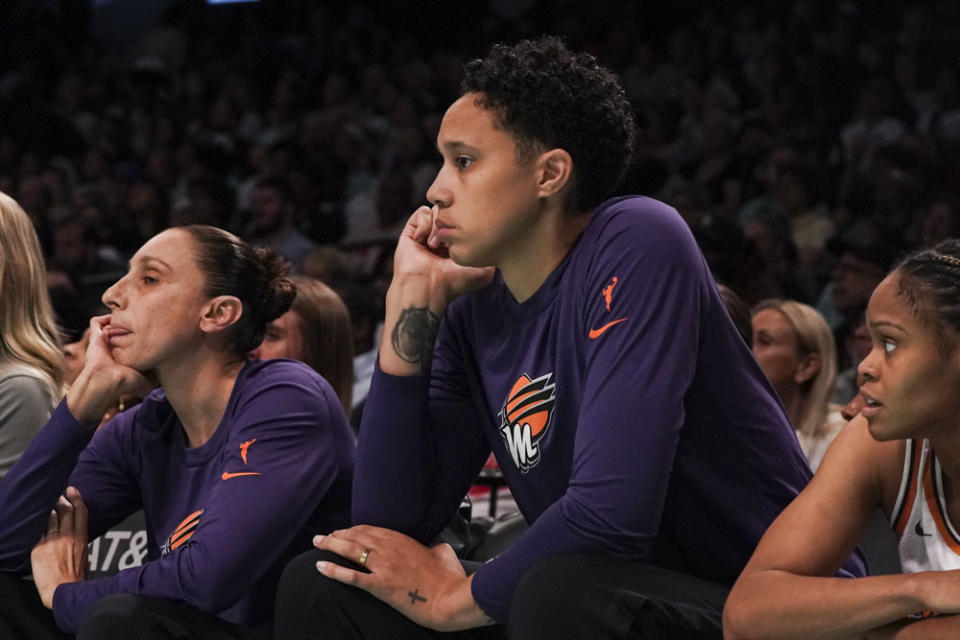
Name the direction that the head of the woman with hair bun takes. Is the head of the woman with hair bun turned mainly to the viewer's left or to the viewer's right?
to the viewer's left

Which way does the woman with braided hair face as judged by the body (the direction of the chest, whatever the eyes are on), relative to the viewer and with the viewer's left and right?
facing the viewer and to the left of the viewer

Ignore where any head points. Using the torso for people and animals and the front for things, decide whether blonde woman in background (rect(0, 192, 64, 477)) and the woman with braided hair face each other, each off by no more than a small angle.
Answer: no

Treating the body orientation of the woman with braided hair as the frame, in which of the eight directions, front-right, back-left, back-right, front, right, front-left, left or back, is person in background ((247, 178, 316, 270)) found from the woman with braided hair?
right

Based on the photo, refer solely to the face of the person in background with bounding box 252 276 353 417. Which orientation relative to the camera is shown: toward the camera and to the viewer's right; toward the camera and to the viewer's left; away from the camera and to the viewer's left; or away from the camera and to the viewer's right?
toward the camera and to the viewer's left

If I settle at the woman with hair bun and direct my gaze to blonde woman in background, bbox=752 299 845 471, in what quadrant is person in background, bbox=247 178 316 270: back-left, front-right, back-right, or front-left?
front-left

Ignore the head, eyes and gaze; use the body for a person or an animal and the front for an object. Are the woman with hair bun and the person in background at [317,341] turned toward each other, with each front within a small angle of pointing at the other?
no

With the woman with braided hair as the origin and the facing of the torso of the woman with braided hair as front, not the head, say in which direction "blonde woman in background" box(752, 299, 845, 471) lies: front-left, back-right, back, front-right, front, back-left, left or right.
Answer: back-right

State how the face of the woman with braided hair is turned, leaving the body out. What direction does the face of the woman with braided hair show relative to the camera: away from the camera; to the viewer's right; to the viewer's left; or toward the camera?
to the viewer's left

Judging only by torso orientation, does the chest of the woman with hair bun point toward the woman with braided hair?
no

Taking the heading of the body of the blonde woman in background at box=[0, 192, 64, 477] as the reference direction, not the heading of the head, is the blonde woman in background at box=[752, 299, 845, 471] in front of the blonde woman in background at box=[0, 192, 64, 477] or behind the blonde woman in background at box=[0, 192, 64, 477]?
behind

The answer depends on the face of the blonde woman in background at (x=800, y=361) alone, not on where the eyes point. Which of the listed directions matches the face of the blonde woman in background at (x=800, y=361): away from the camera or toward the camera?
toward the camera

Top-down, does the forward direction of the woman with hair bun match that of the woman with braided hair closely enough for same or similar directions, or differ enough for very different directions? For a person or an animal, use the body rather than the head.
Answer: same or similar directions
